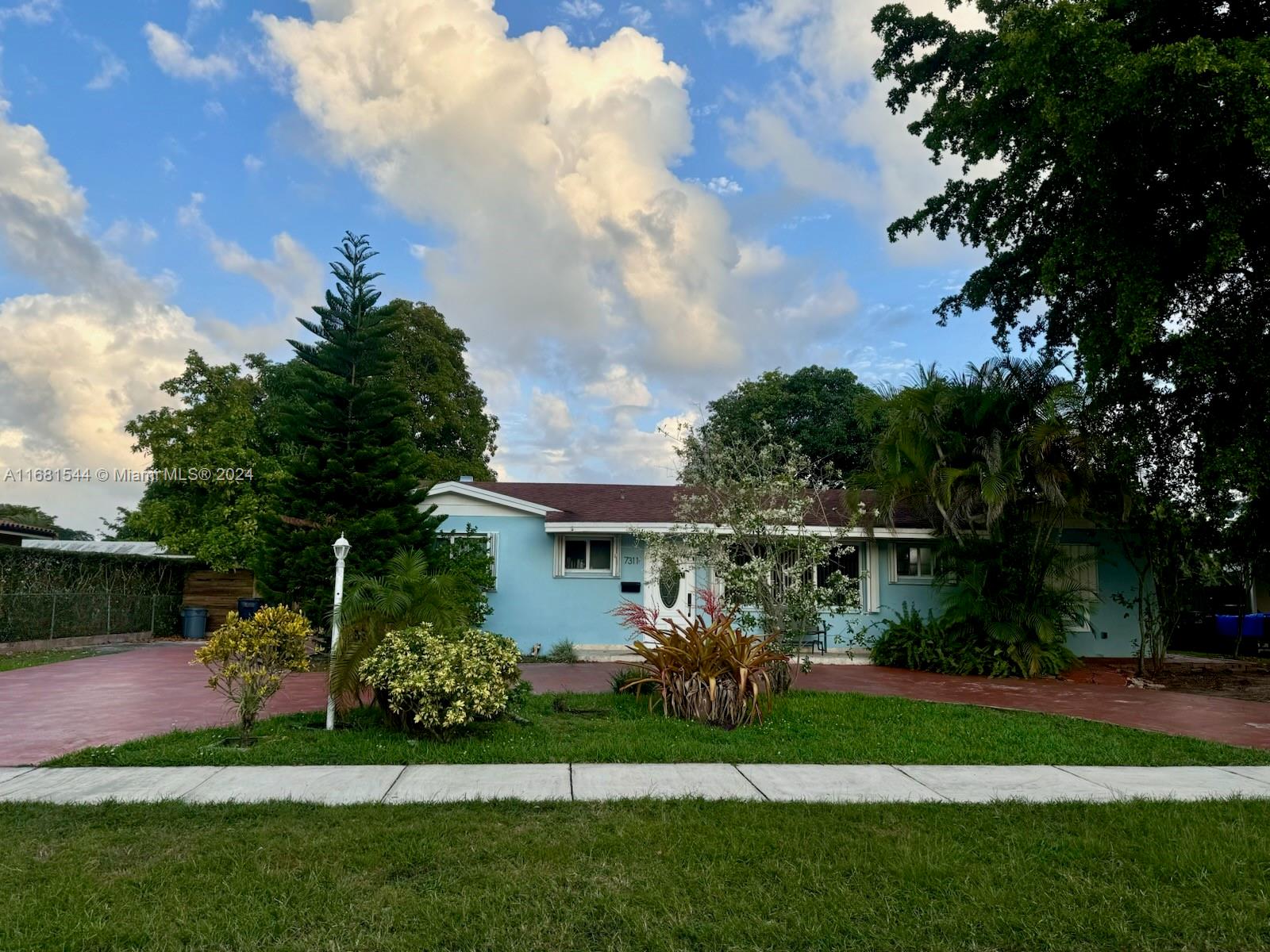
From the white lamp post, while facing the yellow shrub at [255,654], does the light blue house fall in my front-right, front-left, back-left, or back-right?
back-right

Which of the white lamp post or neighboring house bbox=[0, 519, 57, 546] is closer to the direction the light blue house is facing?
the white lamp post

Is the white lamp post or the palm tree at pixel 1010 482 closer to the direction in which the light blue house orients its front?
the white lamp post

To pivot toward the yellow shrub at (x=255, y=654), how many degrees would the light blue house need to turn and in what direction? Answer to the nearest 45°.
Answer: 0° — it already faces it

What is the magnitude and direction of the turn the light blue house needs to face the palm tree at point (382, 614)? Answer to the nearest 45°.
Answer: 0° — it already faces it

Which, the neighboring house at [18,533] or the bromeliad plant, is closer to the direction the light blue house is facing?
the bromeliad plant

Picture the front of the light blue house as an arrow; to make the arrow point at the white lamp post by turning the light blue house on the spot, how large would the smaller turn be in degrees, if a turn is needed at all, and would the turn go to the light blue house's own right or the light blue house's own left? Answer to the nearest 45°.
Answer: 0° — it already faces it

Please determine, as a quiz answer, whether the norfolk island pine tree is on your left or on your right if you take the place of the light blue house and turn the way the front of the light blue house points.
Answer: on your right

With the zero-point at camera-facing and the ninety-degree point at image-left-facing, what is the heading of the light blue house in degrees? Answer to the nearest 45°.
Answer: approximately 0°

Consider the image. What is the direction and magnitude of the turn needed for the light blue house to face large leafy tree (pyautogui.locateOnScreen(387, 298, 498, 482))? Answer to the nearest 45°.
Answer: approximately 135° to its right
